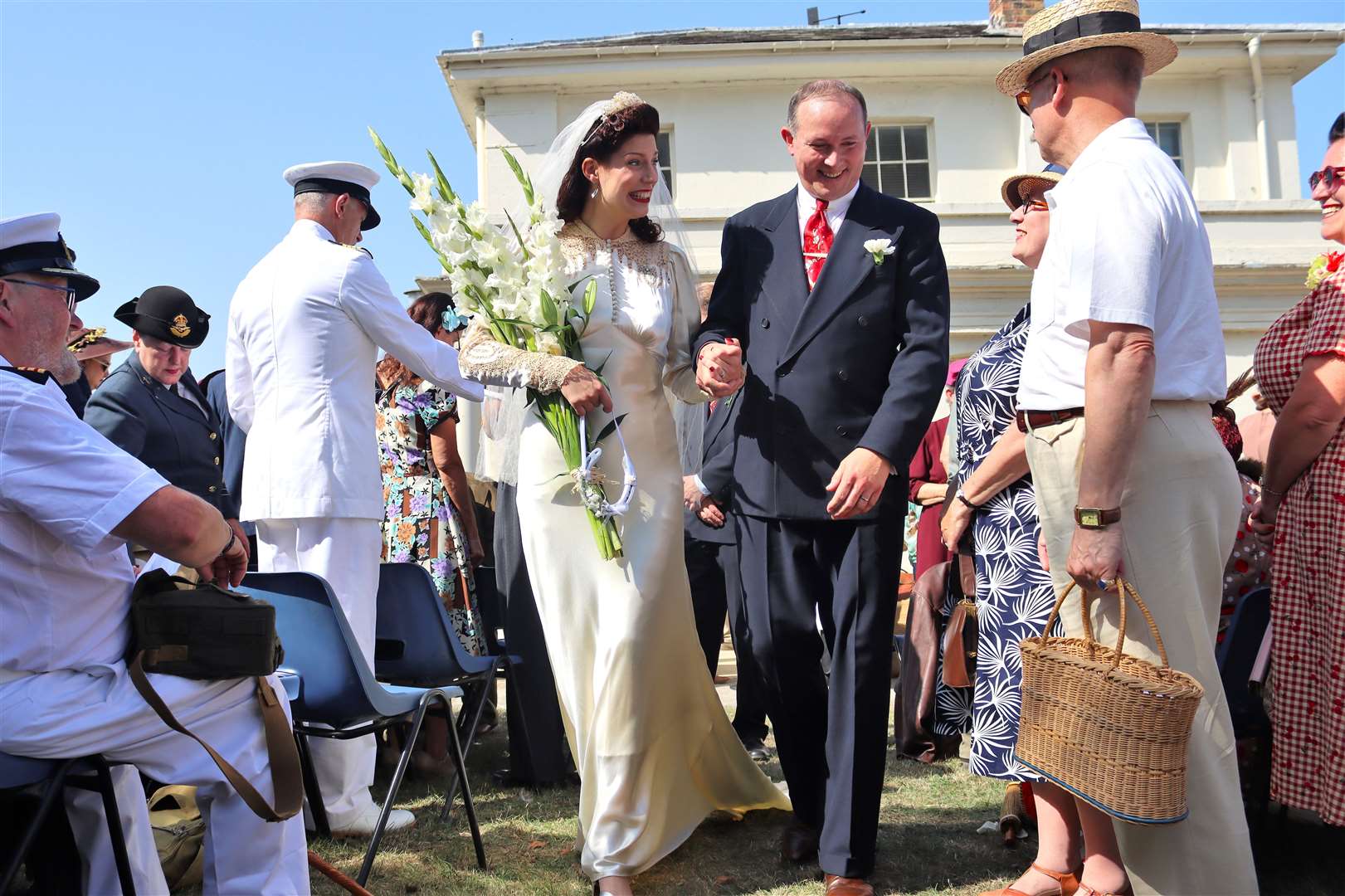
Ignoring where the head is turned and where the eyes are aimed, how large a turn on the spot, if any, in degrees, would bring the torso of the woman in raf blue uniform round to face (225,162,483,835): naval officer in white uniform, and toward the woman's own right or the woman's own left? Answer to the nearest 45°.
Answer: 0° — they already face them

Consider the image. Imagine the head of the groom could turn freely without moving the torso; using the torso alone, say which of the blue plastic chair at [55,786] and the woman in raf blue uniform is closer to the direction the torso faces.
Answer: the blue plastic chair

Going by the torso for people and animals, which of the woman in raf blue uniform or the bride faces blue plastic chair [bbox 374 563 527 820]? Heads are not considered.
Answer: the woman in raf blue uniform

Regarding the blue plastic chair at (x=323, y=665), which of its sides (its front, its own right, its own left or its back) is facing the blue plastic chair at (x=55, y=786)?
back

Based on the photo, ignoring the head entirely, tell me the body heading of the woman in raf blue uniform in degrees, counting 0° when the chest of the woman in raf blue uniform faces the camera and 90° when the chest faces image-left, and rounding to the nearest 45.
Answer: approximately 315°

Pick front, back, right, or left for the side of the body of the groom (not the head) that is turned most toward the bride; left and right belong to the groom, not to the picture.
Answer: right

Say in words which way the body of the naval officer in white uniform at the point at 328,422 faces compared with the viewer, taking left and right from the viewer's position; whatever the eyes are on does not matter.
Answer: facing away from the viewer and to the right of the viewer

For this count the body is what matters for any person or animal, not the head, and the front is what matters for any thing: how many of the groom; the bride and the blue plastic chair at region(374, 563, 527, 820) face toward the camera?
2

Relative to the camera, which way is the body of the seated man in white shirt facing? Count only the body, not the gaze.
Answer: to the viewer's right

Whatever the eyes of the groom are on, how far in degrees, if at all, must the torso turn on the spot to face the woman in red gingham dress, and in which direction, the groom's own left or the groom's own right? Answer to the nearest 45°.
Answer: approximately 90° to the groom's own left

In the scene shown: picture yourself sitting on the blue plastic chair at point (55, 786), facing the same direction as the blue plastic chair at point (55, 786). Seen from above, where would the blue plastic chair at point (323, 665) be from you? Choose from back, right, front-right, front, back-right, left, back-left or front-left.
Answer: front-left

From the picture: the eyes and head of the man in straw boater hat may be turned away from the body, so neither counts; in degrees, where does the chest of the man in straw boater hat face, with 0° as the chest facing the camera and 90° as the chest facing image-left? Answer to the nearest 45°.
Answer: approximately 90°
